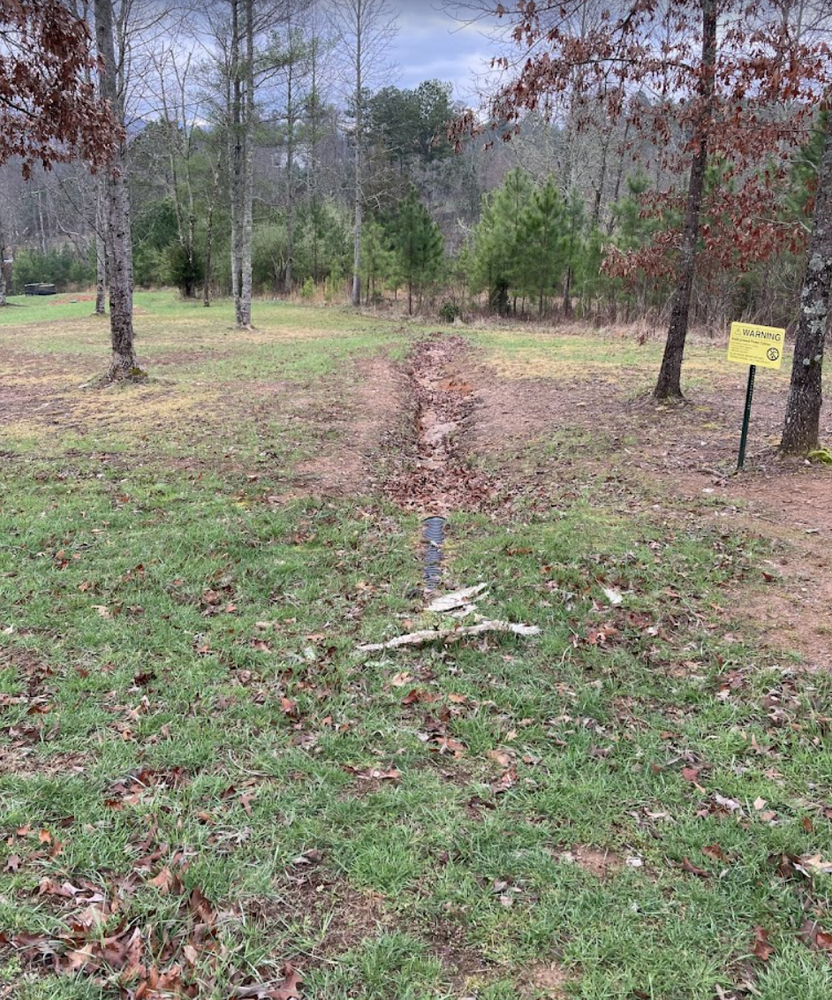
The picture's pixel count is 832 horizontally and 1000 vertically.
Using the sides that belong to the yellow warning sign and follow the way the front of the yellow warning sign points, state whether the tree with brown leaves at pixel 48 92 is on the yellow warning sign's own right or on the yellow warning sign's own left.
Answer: on the yellow warning sign's own right

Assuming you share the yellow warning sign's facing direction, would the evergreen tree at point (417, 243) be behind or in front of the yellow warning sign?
behind

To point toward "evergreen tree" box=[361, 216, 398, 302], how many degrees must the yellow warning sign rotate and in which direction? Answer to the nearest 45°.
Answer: approximately 135° to its right

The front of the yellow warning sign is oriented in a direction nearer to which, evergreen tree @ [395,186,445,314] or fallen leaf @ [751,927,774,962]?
the fallen leaf

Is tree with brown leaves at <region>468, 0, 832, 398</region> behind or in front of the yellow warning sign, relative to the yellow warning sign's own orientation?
behind

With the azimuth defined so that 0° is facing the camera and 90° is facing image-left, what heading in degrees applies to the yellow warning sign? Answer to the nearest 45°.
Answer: approximately 0°

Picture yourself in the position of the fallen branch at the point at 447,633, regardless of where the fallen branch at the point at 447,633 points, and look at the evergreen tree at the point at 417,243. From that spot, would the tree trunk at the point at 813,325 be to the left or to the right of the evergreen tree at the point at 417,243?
right

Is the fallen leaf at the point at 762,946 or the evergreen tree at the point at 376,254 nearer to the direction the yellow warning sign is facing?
the fallen leaf

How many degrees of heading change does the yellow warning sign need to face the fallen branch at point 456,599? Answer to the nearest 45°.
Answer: approximately 45° to its right

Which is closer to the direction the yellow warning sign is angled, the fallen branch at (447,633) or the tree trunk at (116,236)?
the fallen branch
